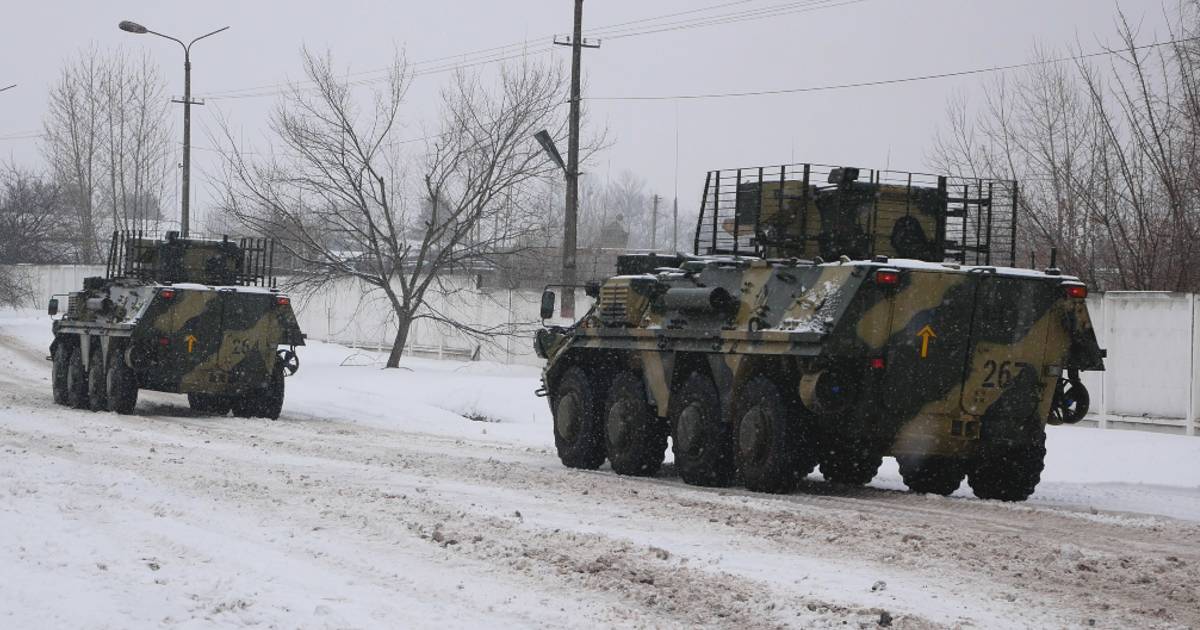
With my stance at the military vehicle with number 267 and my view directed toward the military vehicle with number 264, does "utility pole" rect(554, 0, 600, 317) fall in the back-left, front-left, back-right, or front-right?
front-right

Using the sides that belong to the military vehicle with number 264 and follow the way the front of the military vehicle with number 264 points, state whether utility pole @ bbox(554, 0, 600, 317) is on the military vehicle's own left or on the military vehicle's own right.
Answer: on the military vehicle's own right

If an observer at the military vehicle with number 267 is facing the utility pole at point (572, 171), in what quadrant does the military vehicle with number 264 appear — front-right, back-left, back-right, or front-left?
front-left

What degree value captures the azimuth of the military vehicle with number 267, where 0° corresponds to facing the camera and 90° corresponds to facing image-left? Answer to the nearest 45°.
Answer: approximately 135°

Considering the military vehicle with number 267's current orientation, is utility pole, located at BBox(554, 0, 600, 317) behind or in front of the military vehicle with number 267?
in front

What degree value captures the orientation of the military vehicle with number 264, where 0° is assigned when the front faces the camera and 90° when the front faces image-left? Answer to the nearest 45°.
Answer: approximately 135°

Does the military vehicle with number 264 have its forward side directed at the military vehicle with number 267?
no

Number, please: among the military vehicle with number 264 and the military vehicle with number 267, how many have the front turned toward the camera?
0

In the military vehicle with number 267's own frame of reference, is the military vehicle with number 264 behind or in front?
in front
